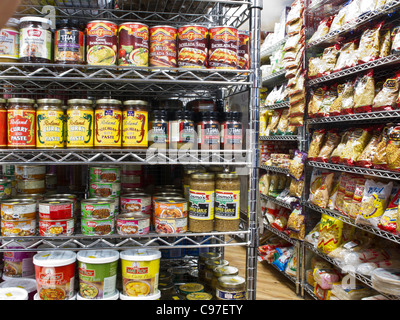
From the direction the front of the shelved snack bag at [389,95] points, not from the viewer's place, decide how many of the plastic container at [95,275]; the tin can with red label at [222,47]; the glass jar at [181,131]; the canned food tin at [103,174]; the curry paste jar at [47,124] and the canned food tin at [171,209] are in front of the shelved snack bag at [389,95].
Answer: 6

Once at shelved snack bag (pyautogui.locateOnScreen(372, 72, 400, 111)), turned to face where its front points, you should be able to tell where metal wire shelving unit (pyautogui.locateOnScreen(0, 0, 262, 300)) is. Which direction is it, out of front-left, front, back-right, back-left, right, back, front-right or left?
front

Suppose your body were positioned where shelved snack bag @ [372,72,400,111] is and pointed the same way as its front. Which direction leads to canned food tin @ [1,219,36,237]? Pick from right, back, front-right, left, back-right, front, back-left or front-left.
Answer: front

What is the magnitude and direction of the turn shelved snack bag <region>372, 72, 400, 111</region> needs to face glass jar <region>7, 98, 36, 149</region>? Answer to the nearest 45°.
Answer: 0° — it already faces it

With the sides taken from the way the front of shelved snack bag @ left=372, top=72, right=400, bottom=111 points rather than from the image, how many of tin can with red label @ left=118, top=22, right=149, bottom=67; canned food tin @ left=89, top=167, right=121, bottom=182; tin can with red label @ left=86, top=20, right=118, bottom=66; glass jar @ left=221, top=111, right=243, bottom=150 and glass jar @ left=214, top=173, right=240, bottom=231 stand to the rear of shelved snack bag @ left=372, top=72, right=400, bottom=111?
0

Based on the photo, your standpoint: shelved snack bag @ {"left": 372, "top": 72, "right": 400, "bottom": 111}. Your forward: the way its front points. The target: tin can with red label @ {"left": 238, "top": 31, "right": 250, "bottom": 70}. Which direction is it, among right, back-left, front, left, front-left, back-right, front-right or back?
front

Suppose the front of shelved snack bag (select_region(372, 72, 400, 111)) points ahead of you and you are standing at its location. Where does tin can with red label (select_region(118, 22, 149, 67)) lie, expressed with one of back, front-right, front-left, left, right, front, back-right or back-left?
front

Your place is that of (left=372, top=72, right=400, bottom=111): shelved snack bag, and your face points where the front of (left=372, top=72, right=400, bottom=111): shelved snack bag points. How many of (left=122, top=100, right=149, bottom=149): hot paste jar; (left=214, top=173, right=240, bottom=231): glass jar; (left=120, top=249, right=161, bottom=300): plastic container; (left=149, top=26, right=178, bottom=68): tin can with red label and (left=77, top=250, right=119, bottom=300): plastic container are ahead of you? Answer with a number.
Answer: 5

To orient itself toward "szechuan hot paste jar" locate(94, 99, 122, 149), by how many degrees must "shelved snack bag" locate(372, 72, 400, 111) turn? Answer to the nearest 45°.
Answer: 0° — it already faces it

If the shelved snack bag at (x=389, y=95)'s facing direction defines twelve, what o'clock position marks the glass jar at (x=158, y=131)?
The glass jar is roughly at 12 o'clock from the shelved snack bag.

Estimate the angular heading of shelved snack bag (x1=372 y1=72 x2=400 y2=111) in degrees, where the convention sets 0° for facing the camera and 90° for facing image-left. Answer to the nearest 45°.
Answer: approximately 45°

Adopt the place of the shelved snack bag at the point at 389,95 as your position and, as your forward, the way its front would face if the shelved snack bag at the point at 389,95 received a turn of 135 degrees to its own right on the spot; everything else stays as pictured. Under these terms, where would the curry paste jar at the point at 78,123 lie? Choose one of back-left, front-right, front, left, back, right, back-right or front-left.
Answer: back-left

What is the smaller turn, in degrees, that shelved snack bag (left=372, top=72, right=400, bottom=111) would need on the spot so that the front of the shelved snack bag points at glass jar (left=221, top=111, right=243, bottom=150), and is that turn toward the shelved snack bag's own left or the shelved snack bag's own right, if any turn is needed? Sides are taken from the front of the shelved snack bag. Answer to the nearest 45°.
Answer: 0° — it already faces it

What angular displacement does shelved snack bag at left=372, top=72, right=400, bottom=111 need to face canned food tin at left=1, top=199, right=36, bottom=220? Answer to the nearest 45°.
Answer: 0° — it already faces it

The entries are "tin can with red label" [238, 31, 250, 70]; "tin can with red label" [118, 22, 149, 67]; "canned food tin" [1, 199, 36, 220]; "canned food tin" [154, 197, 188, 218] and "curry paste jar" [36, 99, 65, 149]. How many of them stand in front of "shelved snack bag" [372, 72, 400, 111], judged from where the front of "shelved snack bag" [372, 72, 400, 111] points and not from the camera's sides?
5

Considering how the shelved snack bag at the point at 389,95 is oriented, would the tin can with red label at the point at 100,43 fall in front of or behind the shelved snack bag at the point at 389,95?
in front

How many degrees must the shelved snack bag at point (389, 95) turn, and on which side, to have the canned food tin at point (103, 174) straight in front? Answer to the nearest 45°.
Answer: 0° — it already faces it

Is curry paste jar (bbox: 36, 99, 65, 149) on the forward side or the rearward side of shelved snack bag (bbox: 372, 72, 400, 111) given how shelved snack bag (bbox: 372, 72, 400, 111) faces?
on the forward side
